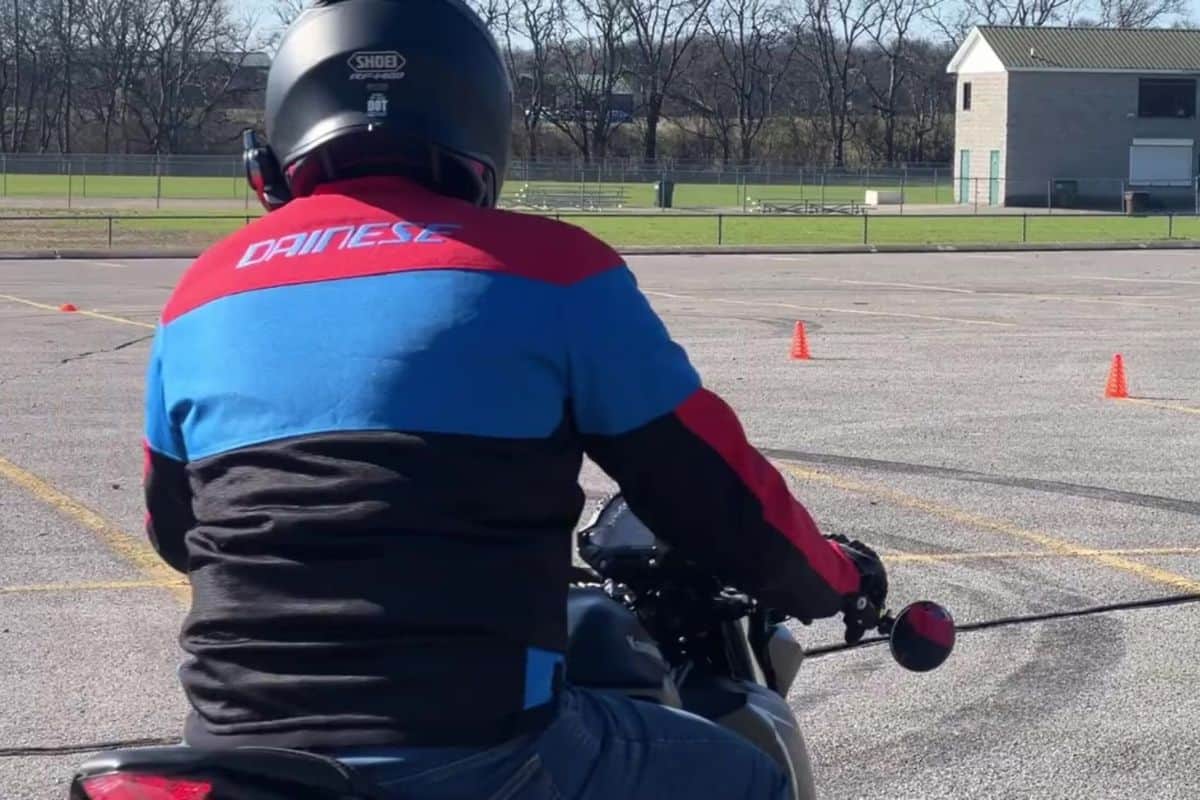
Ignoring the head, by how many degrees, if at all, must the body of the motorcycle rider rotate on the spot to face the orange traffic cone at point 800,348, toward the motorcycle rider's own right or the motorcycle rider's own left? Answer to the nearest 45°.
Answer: approximately 45° to the motorcycle rider's own left

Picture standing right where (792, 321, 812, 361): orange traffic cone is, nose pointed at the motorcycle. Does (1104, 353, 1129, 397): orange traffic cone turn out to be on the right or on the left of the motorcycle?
left

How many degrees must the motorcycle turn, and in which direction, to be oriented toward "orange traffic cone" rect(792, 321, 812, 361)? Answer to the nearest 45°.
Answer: approximately 45° to its left

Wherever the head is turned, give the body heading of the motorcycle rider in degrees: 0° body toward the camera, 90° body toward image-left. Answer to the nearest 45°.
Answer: approximately 225°

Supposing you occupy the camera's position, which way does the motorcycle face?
facing away from the viewer and to the right of the viewer

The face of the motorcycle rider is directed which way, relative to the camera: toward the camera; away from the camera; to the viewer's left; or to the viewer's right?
away from the camera

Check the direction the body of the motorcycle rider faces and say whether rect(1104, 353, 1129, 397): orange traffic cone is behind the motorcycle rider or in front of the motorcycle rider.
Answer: in front
